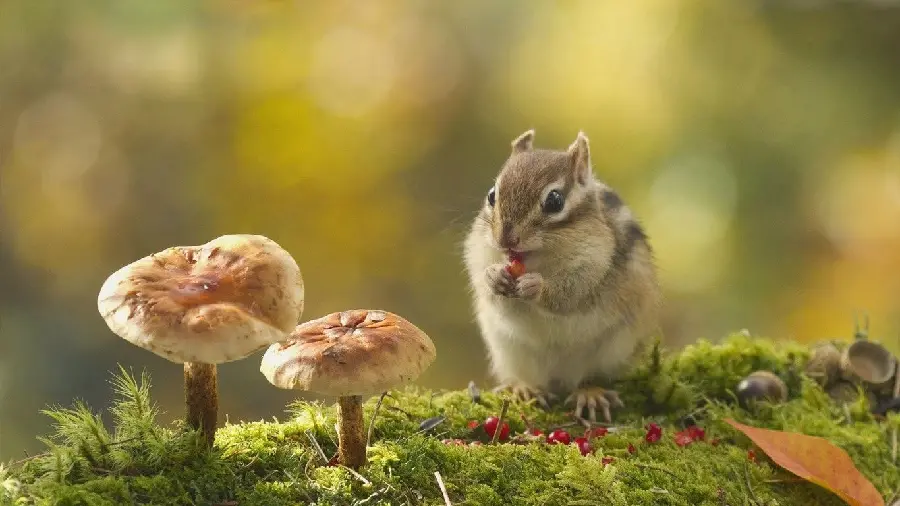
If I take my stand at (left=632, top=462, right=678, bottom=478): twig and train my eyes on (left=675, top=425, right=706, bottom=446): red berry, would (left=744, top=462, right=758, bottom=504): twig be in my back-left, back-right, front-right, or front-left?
front-right

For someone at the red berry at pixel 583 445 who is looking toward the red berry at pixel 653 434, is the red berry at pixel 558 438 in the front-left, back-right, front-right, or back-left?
back-left

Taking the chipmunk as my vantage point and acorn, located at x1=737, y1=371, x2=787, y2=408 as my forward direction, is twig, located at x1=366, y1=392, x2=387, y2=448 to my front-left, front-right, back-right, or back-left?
back-right

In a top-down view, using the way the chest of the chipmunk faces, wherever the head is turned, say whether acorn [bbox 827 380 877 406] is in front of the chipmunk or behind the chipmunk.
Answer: behind

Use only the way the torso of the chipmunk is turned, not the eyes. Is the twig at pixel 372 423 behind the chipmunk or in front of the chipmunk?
in front

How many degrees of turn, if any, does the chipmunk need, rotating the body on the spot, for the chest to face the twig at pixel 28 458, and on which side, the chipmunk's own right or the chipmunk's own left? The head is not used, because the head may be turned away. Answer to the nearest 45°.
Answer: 0° — it already faces it

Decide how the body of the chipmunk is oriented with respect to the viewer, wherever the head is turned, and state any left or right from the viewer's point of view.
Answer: facing the viewer and to the left of the viewer

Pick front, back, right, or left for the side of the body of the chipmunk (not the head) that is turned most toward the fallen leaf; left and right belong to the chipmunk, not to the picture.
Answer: left

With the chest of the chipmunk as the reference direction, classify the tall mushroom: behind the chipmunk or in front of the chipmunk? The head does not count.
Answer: in front

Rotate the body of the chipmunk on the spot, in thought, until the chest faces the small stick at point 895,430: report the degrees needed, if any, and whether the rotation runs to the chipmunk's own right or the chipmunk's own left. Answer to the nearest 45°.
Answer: approximately 135° to the chipmunk's own left

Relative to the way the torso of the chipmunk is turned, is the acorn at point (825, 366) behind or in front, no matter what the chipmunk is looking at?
behind

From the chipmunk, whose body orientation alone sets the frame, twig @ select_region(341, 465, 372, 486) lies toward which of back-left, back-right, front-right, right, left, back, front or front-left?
front
